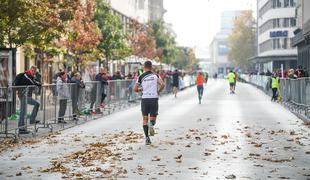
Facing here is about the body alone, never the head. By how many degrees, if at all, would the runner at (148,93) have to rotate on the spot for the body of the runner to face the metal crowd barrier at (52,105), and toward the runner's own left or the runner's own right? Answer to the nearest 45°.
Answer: approximately 45° to the runner's own left

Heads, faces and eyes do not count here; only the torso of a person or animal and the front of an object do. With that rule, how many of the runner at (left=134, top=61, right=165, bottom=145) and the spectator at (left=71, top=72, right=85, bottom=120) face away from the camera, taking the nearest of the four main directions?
1

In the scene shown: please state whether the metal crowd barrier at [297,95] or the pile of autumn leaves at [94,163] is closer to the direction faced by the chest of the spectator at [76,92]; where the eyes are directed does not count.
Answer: the metal crowd barrier

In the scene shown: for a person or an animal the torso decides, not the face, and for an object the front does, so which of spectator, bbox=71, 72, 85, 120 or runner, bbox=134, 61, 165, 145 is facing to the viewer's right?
the spectator

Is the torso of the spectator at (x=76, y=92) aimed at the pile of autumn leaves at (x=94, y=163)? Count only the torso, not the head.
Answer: no

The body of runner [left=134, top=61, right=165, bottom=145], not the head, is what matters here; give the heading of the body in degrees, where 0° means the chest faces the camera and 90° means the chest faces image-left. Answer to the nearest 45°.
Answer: approximately 180°

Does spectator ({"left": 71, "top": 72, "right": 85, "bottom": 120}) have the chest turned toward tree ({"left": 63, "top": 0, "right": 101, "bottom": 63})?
no

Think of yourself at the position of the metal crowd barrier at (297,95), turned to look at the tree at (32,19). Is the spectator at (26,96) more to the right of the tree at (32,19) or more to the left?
left

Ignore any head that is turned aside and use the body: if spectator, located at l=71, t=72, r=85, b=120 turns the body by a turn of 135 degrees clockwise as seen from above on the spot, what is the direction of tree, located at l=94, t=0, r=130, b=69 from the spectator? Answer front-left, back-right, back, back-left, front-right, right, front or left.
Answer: back-right

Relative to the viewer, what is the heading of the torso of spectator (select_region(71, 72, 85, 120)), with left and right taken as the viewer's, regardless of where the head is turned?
facing to the right of the viewer

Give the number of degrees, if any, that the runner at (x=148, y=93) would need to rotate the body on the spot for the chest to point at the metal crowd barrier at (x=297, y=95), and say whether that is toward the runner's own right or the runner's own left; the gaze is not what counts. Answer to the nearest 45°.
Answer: approximately 45° to the runner's own right

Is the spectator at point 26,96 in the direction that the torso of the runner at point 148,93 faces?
no

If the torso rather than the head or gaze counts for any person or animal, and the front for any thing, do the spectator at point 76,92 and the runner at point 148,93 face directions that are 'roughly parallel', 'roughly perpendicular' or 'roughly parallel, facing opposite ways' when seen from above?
roughly perpendicular

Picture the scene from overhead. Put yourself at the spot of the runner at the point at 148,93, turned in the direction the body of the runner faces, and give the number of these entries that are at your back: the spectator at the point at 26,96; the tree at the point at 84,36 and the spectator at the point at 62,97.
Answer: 0

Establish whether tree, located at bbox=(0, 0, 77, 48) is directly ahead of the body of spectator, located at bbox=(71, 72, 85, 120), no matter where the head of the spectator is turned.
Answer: no
